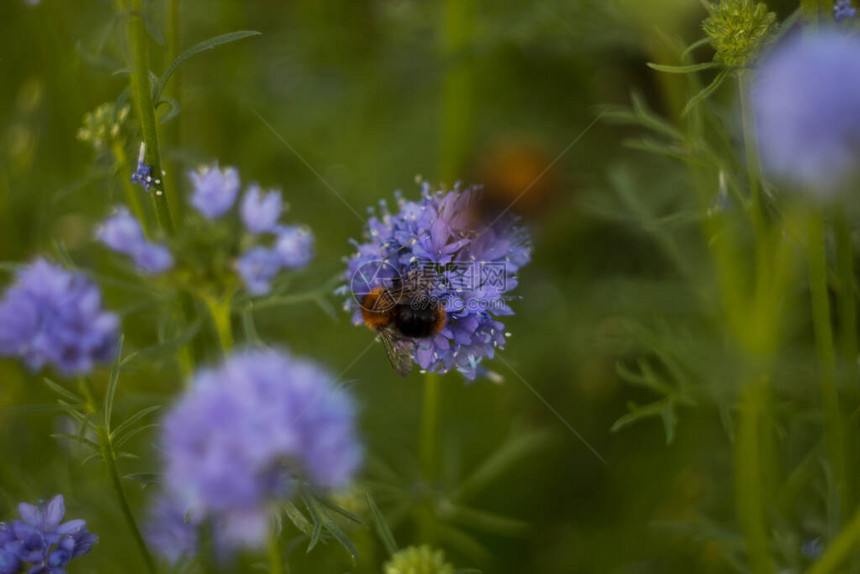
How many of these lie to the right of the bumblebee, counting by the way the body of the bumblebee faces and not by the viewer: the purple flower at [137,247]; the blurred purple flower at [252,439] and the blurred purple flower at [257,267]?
0

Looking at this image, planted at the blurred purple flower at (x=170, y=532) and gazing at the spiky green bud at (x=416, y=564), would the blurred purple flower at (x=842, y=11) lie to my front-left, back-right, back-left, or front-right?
front-left

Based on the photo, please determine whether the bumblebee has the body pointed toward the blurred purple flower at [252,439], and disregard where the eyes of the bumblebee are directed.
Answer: no

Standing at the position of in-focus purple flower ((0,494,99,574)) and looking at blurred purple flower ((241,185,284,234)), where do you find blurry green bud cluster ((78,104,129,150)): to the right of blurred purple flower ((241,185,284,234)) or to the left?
left

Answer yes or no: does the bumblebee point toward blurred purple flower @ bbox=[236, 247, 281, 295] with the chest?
no

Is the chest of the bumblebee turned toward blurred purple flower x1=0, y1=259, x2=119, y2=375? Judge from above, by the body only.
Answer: no
